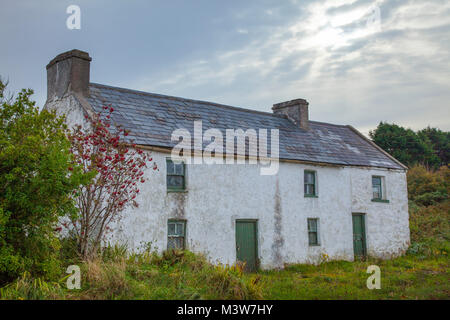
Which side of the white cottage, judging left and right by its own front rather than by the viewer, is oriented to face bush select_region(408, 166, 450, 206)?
left

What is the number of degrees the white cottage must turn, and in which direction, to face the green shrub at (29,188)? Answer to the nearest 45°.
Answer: approximately 90° to its right

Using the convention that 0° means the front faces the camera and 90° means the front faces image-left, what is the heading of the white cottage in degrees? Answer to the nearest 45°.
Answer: approximately 315°

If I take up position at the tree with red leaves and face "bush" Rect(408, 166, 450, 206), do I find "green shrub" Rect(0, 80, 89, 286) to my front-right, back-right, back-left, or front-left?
back-right

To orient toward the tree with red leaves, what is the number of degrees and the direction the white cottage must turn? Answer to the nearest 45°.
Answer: approximately 90° to its right
